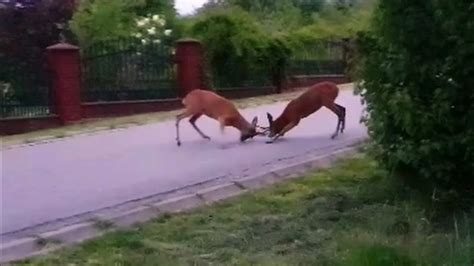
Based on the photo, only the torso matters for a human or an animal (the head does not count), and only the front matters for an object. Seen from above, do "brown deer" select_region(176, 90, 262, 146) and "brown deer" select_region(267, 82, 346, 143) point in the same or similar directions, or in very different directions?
very different directions

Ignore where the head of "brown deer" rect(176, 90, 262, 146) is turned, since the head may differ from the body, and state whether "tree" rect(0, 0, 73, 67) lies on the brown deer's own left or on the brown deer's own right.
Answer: on the brown deer's own left

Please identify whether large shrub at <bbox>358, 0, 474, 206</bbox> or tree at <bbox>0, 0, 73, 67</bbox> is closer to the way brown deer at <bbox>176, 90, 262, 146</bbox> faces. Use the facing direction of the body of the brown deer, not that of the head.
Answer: the large shrub

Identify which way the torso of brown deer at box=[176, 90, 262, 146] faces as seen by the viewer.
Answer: to the viewer's right

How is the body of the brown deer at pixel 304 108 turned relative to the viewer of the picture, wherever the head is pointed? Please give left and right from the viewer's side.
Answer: facing to the left of the viewer

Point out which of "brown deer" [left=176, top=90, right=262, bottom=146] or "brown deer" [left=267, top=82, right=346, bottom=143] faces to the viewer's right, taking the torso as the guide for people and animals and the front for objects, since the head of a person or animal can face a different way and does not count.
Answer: "brown deer" [left=176, top=90, right=262, bottom=146]

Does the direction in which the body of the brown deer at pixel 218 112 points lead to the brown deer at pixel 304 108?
yes

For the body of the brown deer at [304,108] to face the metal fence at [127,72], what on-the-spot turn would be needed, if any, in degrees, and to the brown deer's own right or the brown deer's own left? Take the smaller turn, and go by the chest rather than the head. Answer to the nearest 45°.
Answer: approximately 45° to the brown deer's own right

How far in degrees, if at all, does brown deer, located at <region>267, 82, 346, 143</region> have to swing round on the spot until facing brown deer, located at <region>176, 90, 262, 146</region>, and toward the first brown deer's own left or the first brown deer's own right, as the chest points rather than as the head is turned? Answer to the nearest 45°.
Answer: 0° — it already faces it

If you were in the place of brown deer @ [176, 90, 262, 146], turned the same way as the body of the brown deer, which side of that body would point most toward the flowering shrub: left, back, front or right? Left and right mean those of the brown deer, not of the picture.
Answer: left

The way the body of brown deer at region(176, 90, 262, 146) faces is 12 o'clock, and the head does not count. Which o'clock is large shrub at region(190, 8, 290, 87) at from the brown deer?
The large shrub is roughly at 9 o'clock from the brown deer.

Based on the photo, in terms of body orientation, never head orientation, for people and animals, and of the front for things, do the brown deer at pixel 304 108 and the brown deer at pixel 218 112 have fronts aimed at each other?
yes

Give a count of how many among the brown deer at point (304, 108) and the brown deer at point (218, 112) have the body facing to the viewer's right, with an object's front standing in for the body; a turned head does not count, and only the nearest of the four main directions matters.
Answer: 1
